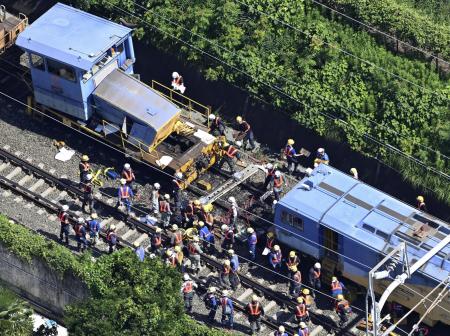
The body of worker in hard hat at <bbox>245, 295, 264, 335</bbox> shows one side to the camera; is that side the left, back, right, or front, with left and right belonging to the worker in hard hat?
back

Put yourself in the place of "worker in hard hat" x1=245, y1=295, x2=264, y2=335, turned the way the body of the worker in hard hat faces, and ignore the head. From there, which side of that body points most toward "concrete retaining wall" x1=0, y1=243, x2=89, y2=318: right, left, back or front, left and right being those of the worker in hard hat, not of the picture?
left

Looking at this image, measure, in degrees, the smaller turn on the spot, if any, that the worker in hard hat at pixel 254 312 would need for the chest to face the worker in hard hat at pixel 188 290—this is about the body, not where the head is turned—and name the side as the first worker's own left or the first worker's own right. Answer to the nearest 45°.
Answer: approximately 135° to the first worker's own right

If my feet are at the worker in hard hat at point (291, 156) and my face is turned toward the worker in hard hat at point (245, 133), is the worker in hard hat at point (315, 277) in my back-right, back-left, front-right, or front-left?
back-left

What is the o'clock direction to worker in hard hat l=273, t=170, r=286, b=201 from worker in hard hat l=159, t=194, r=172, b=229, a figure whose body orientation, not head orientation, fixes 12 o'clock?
worker in hard hat l=273, t=170, r=286, b=201 is roughly at 1 o'clock from worker in hard hat l=159, t=194, r=172, b=229.

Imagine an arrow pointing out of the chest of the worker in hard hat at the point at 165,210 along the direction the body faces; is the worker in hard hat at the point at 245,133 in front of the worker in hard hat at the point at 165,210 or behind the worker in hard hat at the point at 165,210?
in front

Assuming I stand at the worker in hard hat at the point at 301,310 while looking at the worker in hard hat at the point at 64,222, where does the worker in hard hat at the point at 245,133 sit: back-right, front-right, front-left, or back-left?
front-right

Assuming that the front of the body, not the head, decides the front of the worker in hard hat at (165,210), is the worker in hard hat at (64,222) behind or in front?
behind

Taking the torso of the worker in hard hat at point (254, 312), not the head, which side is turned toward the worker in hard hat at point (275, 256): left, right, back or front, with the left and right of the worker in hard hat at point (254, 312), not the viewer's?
back

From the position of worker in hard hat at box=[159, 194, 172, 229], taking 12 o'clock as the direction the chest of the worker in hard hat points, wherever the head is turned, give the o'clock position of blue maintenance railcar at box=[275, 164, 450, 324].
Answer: The blue maintenance railcar is roughly at 2 o'clock from the worker in hard hat.
